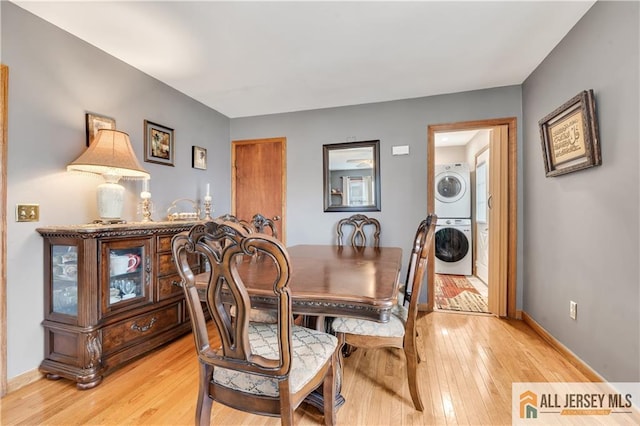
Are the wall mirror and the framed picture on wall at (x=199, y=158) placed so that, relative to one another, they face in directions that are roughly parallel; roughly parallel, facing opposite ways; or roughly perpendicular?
roughly perpendicular

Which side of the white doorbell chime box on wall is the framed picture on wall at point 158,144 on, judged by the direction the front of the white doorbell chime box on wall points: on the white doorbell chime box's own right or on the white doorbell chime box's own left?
on the white doorbell chime box's own right

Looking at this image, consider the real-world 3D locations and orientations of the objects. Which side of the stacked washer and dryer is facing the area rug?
front

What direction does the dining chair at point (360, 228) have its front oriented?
toward the camera

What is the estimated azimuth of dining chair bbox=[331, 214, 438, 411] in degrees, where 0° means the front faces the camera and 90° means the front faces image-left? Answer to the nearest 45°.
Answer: approximately 90°

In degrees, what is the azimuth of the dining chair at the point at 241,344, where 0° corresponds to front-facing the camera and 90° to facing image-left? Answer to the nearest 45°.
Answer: approximately 225°

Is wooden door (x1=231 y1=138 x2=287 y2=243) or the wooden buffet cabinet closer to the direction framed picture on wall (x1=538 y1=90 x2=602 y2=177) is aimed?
the wooden buffet cabinet

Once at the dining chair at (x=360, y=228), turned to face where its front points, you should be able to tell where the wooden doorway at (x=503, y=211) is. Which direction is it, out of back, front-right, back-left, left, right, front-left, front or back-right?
left

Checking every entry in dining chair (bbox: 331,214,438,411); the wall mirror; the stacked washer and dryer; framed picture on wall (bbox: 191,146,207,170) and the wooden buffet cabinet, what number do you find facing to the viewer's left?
1

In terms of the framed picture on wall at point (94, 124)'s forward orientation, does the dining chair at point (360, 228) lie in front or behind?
in front

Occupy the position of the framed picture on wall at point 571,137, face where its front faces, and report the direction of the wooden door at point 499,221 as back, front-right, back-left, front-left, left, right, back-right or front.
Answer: right

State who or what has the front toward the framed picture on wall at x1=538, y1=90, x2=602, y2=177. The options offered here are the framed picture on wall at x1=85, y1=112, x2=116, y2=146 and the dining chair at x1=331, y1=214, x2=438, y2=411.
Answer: the framed picture on wall at x1=85, y1=112, x2=116, y2=146

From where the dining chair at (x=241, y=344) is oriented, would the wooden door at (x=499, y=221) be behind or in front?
in front

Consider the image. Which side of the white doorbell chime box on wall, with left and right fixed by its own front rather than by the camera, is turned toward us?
front

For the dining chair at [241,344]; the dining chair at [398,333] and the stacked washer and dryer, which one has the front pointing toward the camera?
the stacked washer and dryer

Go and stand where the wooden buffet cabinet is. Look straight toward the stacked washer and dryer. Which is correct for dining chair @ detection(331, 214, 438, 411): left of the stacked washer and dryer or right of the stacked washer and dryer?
right

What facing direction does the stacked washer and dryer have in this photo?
toward the camera

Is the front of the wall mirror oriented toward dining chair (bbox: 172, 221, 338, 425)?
yes
